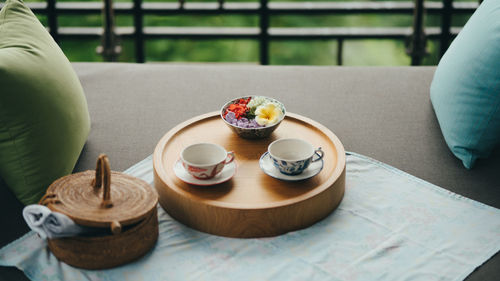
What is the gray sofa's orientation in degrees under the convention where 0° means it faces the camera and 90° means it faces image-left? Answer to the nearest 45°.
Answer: approximately 0°
